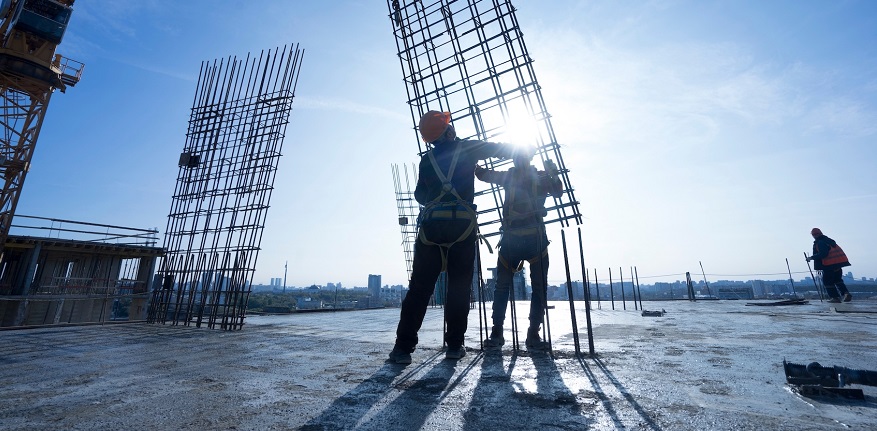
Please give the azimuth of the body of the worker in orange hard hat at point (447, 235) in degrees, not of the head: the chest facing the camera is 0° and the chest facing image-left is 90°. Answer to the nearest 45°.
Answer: approximately 180°

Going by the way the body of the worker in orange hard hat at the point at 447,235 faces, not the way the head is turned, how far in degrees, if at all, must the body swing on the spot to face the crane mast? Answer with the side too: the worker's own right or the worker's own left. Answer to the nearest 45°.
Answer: approximately 45° to the worker's own left

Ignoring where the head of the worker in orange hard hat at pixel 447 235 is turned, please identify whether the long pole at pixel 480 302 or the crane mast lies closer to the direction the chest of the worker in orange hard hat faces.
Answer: the long pole

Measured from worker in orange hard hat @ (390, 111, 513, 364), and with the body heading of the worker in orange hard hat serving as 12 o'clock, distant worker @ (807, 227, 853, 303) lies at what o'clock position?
The distant worker is roughly at 2 o'clock from the worker in orange hard hat.

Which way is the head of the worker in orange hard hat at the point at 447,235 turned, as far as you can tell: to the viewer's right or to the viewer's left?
to the viewer's right
